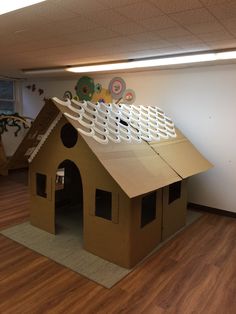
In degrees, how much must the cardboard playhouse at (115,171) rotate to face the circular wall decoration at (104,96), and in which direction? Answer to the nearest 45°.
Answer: approximately 135° to its right

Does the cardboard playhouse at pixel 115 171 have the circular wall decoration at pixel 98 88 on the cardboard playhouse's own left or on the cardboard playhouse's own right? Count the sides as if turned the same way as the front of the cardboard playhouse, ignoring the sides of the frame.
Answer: on the cardboard playhouse's own right

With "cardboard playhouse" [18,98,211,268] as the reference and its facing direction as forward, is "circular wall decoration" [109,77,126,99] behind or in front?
behind

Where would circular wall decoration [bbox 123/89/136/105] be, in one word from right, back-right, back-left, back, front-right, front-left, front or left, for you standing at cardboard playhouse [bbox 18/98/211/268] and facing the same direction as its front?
back-right

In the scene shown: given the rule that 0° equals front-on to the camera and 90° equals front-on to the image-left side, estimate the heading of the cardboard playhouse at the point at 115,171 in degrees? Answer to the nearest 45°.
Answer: approximately 45°
